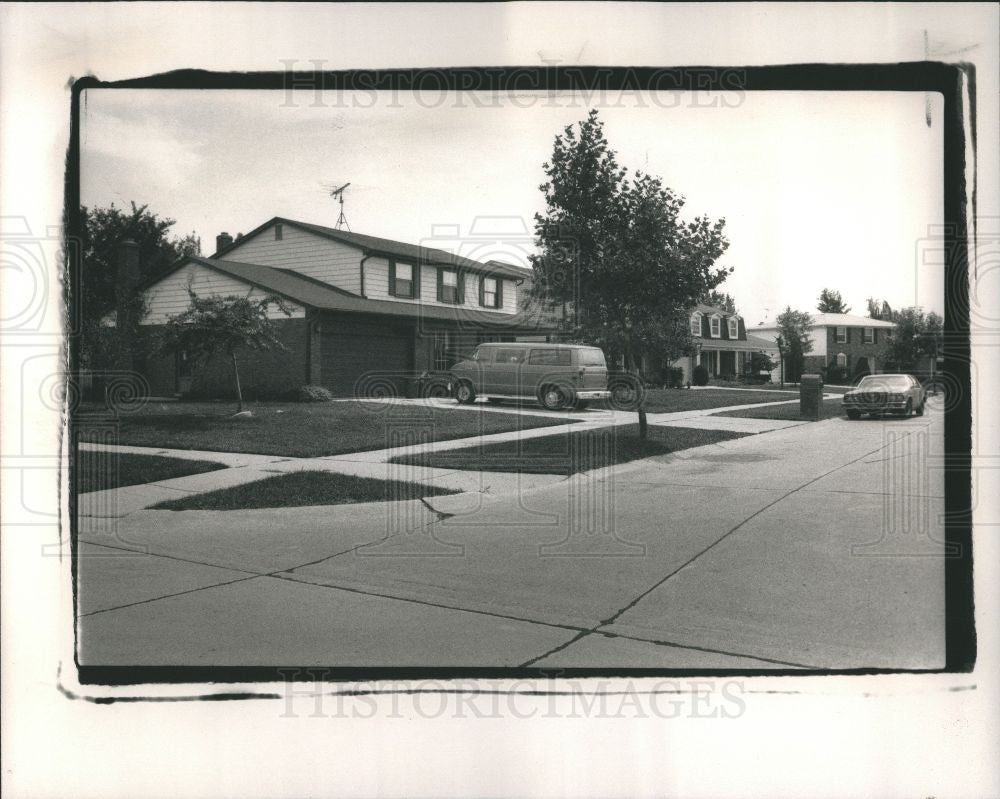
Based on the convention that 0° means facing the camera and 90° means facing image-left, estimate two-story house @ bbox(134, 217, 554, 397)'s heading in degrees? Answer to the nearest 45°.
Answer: approximately 315°

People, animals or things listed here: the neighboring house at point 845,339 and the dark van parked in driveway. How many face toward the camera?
1

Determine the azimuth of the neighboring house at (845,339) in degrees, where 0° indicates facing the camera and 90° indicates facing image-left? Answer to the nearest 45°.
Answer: approximately 0°
